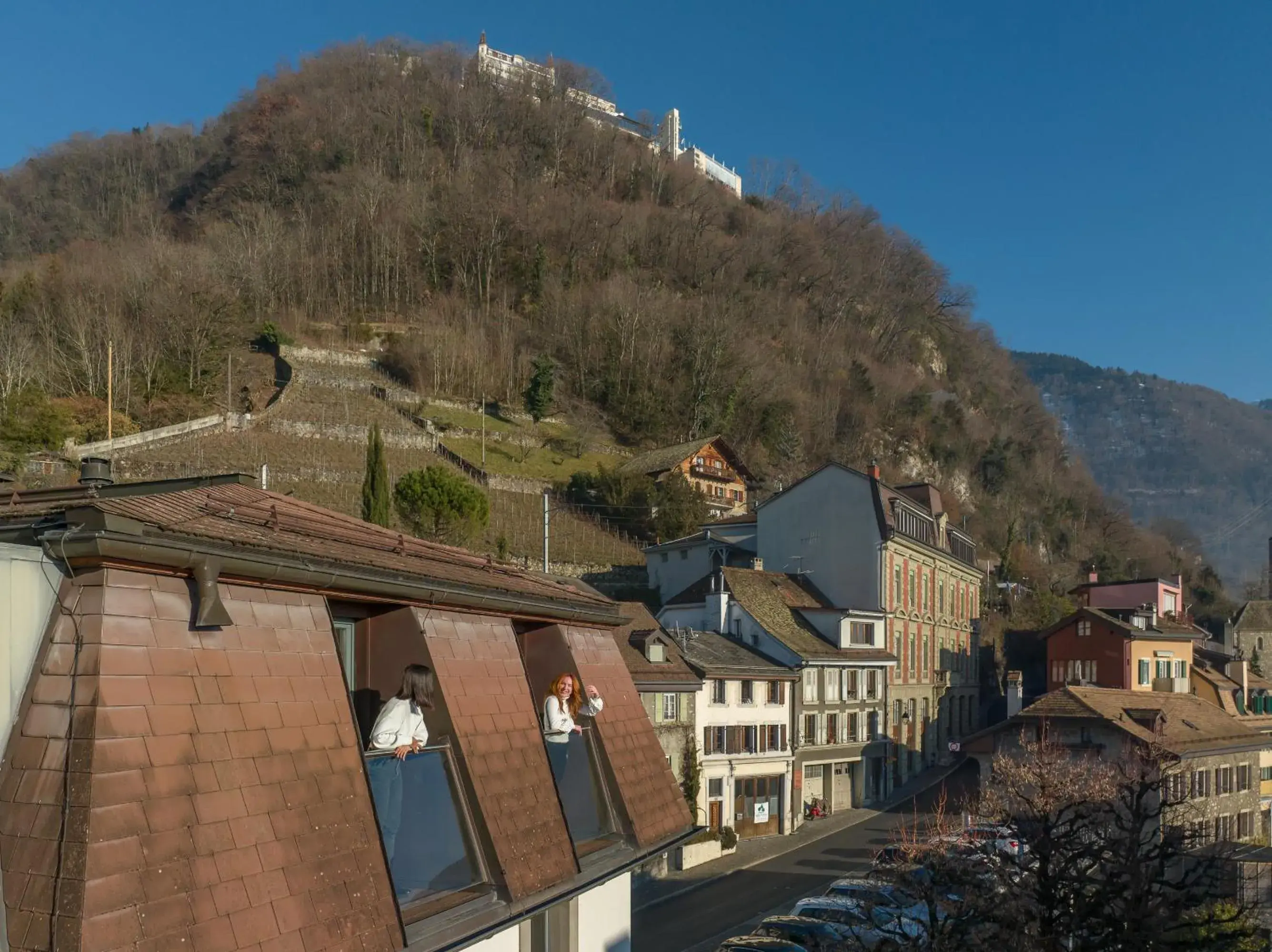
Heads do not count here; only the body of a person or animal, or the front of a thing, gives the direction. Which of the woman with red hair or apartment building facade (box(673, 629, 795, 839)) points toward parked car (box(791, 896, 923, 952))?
the apartment building facade

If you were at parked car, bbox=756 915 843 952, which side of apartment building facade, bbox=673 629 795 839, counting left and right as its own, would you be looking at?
front

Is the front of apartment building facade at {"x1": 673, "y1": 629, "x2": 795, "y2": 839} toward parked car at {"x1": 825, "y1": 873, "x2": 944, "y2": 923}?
yes

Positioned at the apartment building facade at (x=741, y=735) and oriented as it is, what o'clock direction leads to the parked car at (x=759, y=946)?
The parked car is roughly at 12 o'clock from the apartment building facade.

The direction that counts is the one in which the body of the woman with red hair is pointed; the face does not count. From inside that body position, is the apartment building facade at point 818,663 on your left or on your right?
on your left

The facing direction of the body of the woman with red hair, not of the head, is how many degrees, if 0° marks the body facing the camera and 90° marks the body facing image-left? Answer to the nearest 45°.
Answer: approximately 315°

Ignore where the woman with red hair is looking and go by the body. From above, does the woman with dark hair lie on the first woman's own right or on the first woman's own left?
on the first woman's own right

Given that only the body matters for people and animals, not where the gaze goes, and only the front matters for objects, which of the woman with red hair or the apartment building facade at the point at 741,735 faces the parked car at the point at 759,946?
the apartment building facade

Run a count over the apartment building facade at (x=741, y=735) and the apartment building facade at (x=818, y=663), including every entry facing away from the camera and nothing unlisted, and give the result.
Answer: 0

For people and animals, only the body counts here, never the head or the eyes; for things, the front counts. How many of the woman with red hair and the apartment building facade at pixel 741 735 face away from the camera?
0
